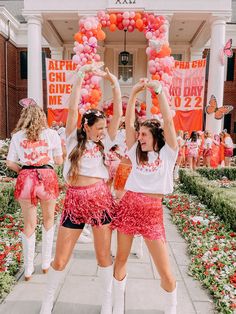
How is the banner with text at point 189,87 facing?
toward the camera

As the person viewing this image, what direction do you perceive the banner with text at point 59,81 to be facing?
facing the viewer

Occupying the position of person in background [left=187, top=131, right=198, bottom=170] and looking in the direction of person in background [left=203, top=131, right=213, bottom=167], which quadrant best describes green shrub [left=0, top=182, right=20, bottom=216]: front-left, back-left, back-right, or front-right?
back-right

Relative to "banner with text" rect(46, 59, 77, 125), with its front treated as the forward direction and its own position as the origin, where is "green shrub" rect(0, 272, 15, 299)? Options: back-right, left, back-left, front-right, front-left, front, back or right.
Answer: front

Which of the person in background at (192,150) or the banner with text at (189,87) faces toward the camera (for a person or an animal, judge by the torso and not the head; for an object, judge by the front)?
the banner with text

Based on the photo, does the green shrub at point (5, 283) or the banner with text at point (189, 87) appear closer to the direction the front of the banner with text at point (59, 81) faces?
the green shrub

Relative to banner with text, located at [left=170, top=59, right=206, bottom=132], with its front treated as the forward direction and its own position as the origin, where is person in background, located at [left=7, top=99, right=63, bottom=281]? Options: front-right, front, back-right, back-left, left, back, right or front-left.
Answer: front

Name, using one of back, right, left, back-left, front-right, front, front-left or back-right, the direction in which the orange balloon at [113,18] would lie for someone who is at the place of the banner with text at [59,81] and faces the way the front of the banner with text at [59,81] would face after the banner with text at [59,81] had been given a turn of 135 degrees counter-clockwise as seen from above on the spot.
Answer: right
